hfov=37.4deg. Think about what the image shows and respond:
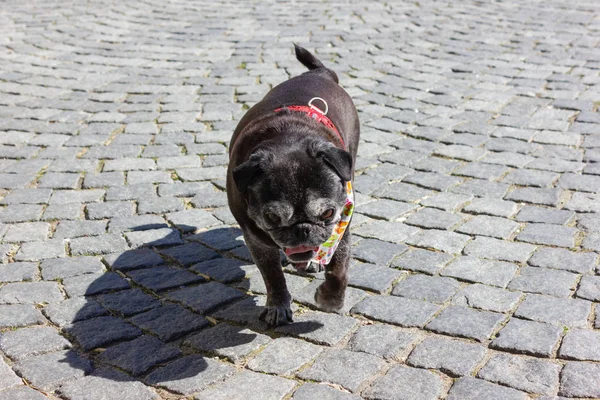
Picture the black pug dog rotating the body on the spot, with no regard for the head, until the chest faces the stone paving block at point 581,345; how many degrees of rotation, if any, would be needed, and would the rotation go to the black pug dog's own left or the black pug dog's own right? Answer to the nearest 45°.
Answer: approximately 90° to the black pug dog's own left

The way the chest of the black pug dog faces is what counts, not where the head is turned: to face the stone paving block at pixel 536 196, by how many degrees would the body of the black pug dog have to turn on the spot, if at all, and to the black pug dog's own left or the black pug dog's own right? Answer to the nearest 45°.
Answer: approximately 135° to the black pug dog's own left

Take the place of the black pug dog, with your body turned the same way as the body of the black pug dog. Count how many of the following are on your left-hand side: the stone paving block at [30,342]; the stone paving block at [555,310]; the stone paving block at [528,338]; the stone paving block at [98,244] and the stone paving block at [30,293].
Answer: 2

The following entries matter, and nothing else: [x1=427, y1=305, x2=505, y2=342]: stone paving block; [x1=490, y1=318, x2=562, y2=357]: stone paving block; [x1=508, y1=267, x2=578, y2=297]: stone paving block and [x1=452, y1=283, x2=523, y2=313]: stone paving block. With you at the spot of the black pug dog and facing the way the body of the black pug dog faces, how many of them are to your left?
4

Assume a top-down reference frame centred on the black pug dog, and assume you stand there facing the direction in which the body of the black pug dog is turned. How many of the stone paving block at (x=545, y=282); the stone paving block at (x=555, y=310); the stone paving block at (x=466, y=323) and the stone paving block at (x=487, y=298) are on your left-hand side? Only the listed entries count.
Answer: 4

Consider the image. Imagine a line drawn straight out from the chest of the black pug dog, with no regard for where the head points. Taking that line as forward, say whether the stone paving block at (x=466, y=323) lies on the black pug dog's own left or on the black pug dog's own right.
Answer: on the black pug dog's own left

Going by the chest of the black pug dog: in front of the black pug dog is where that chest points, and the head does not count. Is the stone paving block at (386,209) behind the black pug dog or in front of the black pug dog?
behind

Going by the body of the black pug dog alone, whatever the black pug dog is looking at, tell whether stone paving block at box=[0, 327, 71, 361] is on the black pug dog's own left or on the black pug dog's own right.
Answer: on the black pug dog's own right

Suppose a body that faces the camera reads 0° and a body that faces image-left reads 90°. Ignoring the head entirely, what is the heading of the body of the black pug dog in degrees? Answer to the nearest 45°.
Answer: approximately 0°

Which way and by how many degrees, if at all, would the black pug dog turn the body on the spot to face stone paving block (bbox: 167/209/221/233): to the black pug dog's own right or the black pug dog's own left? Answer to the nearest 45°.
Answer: approximately 135° to the black pug dog's own right

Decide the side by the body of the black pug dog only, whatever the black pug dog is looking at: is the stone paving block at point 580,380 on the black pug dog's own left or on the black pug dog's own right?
on the black pug dog's own left

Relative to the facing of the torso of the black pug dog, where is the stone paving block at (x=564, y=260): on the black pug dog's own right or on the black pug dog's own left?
on the black pug dog's own left

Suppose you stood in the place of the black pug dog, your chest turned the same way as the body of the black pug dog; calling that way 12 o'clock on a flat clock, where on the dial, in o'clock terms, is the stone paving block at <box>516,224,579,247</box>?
The stone paving block is roughly at 8 o'clock from the black pug dog.
